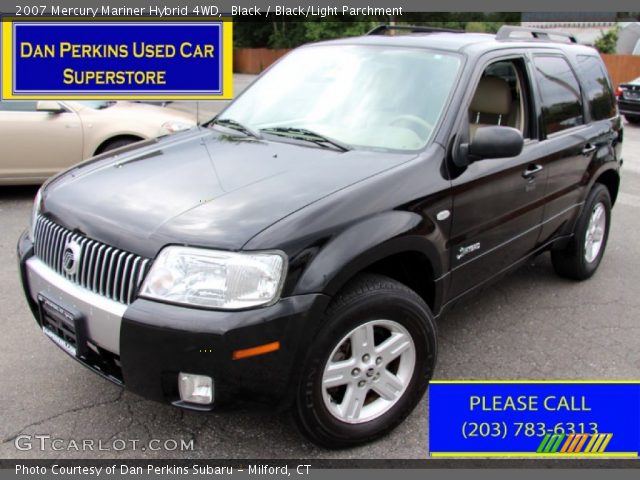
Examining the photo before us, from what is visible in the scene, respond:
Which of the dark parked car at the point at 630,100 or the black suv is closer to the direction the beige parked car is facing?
the dark parked car

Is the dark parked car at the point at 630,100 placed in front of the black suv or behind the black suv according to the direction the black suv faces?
behind

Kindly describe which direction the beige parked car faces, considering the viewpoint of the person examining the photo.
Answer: facing to the right of the viewer

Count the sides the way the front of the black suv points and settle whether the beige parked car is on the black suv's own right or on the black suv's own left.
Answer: on the black suv's own right

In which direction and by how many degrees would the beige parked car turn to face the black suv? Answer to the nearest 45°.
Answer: approximately 90° to its right

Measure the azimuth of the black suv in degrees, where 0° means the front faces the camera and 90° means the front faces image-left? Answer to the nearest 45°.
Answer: approximately 45°

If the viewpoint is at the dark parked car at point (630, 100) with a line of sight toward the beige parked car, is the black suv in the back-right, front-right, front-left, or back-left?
front-left

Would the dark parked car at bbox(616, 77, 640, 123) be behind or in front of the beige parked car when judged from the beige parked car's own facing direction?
in front

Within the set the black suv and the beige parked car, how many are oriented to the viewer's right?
1
